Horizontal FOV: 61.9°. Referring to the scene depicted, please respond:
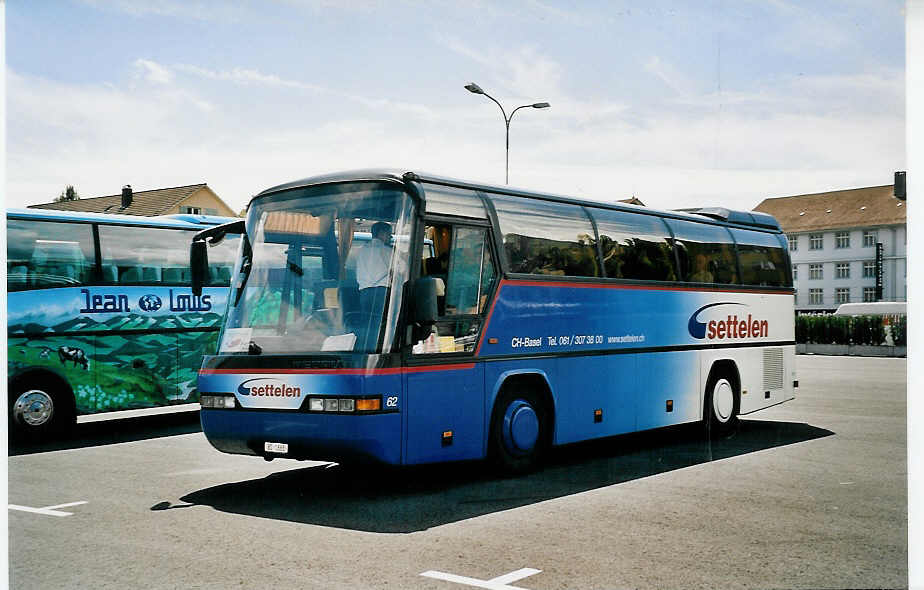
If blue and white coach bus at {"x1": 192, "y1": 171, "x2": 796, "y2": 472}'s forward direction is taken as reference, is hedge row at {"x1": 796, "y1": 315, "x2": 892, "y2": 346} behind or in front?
behind

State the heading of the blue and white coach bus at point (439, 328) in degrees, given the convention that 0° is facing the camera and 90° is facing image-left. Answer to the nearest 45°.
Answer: approximately 45°

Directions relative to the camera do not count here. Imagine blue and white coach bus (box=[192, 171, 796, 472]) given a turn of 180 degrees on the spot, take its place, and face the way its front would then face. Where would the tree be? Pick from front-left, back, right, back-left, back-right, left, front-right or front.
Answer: left

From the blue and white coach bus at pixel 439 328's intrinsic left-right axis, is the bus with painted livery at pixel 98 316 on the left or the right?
on its right

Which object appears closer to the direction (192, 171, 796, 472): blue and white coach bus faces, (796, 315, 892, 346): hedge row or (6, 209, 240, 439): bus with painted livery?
the bus with painted livery
